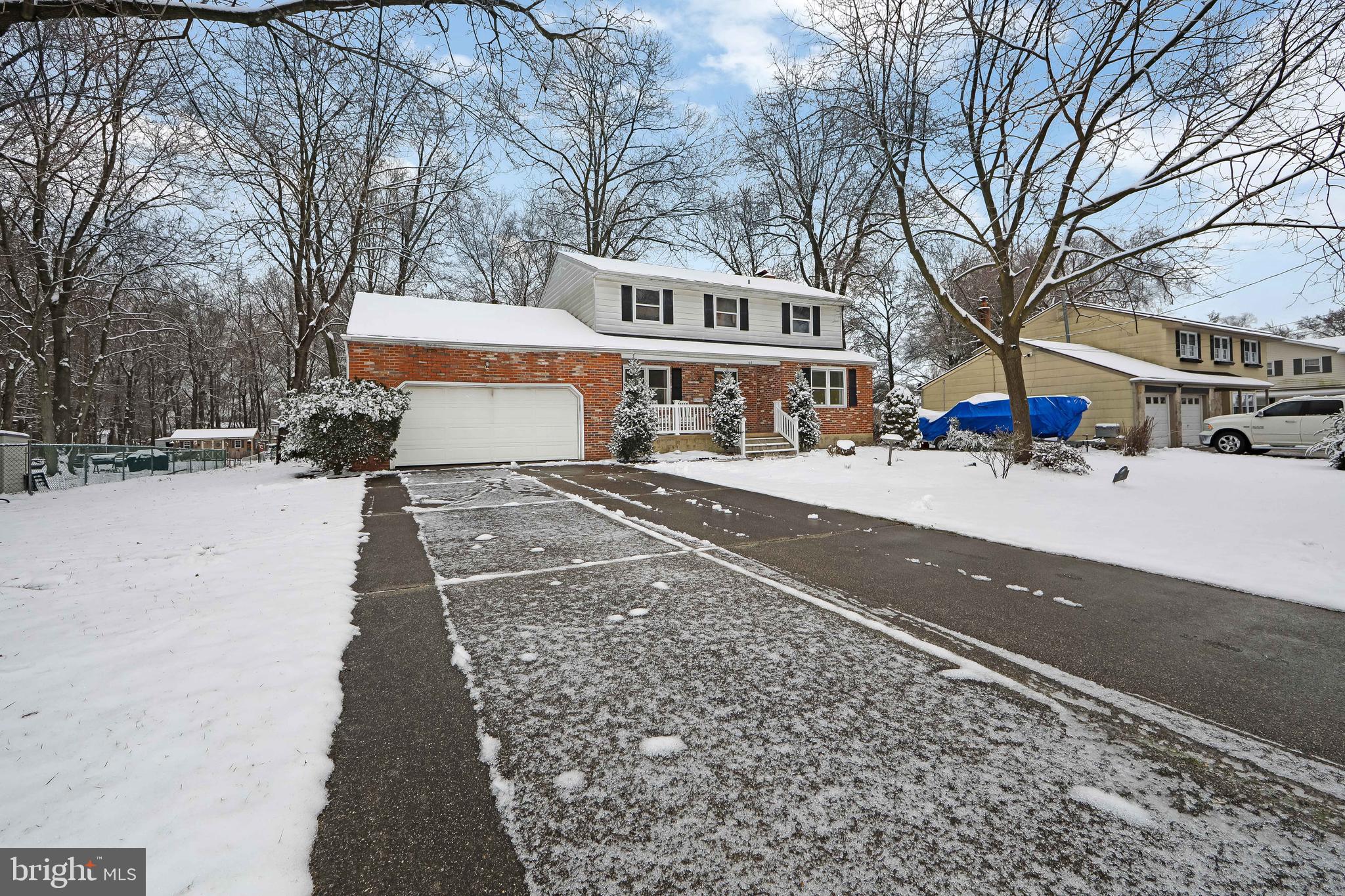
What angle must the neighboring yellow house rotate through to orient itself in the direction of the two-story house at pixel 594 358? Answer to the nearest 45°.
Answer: approximately 90° to its right

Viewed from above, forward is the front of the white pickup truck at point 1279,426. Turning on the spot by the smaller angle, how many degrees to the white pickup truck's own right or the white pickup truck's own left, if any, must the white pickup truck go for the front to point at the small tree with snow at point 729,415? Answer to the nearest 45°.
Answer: approximately 45° to the white pickup truck's own left

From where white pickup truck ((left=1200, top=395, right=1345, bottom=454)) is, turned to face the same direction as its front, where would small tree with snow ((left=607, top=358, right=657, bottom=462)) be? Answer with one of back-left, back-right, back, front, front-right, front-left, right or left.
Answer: front-left

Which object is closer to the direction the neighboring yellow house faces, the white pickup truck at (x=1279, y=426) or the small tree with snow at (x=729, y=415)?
the white pickup truck

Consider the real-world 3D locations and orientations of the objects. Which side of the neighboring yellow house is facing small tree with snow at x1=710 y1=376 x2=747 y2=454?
right

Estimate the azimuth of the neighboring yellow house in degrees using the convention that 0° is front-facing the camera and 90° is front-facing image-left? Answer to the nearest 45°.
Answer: approximately 315°

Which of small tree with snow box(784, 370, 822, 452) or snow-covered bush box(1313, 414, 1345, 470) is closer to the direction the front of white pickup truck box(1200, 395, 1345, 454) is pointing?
the small tree with snow

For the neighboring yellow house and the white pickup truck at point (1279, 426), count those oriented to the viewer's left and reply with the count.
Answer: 1

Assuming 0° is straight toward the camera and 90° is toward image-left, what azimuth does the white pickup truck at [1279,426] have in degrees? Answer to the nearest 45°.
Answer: approximately 90°

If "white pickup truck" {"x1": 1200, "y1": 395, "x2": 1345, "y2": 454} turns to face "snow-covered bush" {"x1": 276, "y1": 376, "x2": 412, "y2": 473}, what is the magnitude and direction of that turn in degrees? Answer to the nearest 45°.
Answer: approximately 45° to its left

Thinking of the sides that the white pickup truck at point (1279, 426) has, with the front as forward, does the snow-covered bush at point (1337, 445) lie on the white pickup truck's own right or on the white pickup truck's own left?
on the white pickup truck's own left
